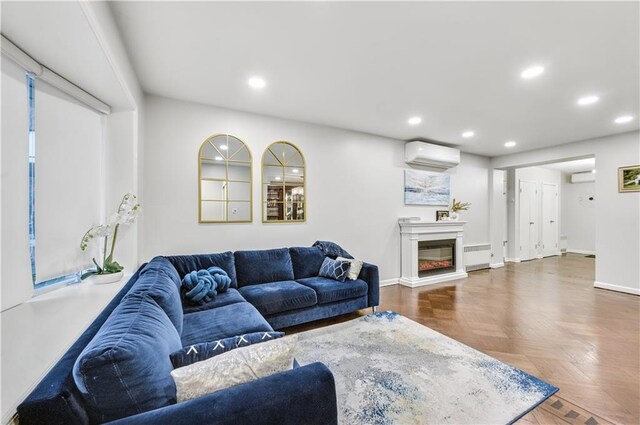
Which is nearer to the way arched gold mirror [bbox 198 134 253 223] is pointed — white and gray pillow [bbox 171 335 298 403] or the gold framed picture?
the white and gray pillow

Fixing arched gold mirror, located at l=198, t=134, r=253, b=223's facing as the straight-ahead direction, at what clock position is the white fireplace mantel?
The white fireplace mantel is roughly at 9 o'clock from the arched gold mirror.

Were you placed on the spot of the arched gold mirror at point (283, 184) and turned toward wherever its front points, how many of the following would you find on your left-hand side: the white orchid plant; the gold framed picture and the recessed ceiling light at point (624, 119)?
2

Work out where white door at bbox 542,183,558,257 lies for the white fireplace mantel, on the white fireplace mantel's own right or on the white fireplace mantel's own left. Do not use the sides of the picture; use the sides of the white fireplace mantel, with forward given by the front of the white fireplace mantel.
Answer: on the white fireplace mantel's own left

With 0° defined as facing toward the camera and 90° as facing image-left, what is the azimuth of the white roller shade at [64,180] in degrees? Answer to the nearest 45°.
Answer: approximately 315°

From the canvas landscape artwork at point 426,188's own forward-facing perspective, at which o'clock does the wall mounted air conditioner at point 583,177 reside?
The wall mounted air conditioner is roughly at 9 o'clock from the canvas landscape artwork.

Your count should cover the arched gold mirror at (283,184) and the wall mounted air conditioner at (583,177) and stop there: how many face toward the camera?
2
